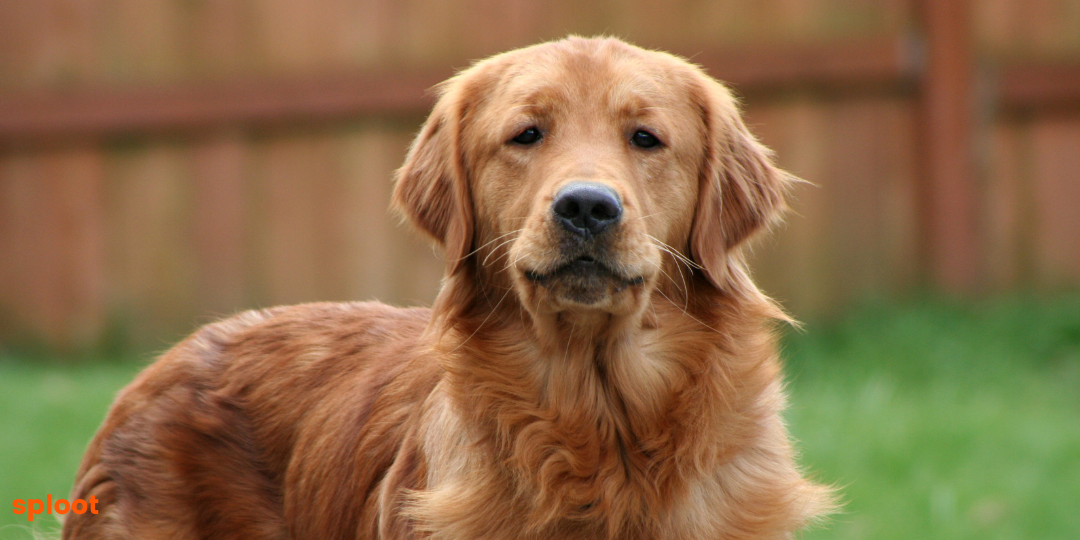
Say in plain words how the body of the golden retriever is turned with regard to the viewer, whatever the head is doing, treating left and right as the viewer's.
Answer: facing the viewer and to the right of the viewer
